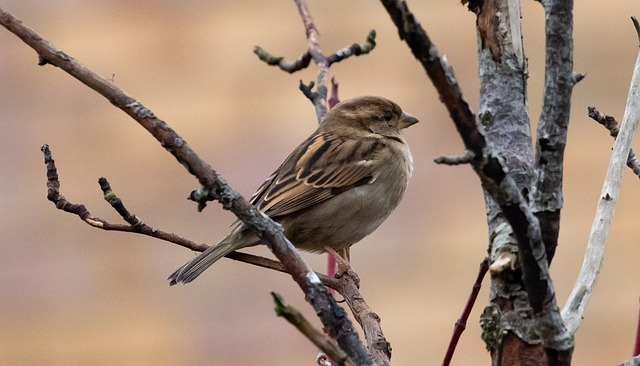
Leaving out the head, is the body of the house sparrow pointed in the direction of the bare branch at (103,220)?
no

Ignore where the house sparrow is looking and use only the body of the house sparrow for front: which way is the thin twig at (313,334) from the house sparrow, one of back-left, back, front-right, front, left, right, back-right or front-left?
right

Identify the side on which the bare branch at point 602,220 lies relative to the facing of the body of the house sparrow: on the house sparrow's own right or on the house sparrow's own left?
on the house sparrow's own right

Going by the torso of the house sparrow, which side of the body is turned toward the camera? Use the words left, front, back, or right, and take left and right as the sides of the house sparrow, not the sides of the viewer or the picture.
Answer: right
